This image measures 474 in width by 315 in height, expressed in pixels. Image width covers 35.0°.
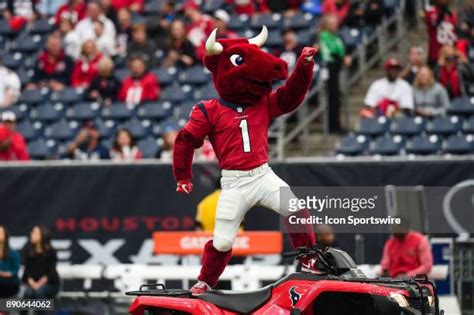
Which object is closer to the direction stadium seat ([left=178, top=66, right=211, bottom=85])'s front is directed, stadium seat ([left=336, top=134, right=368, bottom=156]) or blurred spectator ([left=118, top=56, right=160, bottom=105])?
the stadium seat

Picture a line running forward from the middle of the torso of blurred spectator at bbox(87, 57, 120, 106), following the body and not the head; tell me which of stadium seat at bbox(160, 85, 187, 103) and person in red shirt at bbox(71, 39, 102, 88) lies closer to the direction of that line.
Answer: the stadium seat

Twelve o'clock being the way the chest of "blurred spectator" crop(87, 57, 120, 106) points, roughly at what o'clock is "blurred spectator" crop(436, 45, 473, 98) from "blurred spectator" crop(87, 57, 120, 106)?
"blurred spectator" crop(436, 45, 473, 98) is roughly at 10 o'clock from "blurred spectator" crop(87, 57, 120, 106).

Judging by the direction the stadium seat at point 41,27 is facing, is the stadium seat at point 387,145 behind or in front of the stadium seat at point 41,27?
in front

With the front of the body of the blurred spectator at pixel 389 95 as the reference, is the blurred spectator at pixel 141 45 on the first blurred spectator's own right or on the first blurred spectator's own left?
on the first blurred spectator's own right

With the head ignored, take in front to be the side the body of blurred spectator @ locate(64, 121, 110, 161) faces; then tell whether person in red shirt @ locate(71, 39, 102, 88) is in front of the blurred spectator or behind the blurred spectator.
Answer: behind

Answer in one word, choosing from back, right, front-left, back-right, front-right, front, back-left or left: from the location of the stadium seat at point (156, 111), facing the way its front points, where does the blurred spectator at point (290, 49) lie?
left

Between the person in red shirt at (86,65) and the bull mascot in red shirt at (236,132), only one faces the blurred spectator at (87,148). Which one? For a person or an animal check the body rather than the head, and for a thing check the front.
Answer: the person in red shirt at (86,65)

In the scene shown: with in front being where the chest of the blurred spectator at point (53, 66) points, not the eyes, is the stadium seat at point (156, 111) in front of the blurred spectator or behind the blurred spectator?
in front

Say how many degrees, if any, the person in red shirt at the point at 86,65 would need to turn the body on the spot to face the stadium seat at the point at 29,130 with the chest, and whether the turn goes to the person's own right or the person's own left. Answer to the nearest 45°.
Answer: approximately 45° to the person's own right
